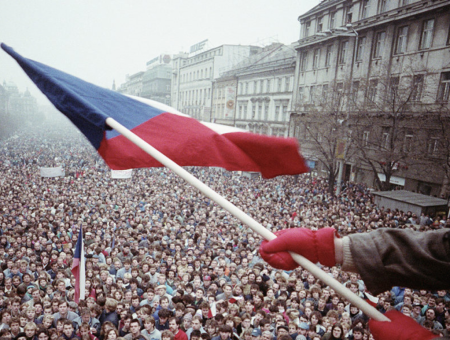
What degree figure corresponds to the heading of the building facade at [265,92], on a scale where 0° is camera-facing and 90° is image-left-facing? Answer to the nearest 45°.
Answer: approximately 45°

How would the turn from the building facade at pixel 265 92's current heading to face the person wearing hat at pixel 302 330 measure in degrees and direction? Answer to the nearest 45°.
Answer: approximately 45° to its left

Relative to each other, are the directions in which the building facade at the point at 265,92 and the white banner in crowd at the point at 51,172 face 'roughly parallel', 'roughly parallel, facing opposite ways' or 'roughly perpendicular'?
roughly perpendicular

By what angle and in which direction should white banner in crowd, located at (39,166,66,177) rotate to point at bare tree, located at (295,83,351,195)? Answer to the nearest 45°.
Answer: approximately 45° to its left

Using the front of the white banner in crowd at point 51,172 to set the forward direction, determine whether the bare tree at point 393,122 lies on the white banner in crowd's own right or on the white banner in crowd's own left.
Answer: on the white banner in crowd's own left

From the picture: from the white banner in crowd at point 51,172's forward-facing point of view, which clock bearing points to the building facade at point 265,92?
The building facade is roughly at 8 o'clock from the white banner in crowd.

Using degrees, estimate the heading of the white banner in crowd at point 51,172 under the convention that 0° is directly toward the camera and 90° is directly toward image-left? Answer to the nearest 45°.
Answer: approximately 0°

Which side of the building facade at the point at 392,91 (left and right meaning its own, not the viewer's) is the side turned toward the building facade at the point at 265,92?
right

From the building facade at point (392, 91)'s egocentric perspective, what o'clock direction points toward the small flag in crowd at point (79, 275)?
The small flag in crowd is roughly at 11 o'clock from the building facade.

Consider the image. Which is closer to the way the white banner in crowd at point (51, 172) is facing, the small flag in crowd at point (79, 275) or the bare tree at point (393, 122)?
the small flag in crowd

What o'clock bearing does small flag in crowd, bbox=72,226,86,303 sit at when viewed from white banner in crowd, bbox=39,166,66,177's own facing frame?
The small flag in crowd is roughly at 12 o'clock from the white banner in crowd.
